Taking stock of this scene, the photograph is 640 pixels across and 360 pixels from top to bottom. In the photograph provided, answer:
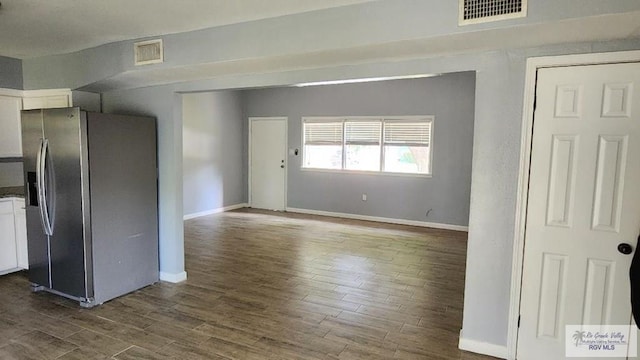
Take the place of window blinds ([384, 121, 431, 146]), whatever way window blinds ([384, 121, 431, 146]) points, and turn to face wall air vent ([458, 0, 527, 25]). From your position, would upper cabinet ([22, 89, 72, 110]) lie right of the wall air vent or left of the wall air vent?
right

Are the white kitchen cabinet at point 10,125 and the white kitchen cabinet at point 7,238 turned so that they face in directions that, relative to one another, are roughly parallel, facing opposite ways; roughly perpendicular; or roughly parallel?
roughly parallel

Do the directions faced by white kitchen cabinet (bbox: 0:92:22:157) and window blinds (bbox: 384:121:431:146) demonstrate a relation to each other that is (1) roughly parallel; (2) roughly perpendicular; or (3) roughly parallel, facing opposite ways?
roughly perpendicular

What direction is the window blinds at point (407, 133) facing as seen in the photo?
toward the camera

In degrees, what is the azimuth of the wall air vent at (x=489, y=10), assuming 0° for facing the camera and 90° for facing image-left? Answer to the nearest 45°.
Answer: approximately 45°

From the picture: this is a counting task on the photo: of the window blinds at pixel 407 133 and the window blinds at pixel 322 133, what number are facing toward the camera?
2

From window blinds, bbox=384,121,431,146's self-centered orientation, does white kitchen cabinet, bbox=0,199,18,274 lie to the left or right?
on its right

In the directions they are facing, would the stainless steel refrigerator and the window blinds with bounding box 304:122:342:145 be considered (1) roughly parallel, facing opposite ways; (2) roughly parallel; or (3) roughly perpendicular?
roughly parallel

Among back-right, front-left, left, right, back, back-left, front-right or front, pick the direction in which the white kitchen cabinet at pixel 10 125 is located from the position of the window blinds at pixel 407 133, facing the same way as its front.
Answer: front-right

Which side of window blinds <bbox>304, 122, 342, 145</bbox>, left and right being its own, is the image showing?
front

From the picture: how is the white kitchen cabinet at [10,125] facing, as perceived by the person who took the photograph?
facing the viewer and to the right of the viewer

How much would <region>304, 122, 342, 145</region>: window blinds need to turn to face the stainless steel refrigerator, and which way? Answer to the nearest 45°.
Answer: approximately 45° to its right
